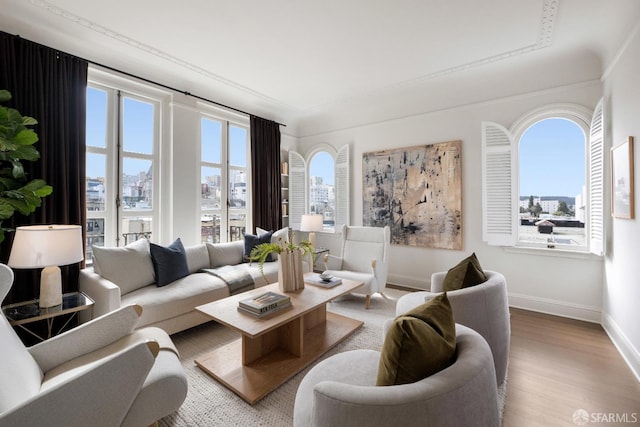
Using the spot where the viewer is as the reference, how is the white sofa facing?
facing the viewer and to the right of the viewer

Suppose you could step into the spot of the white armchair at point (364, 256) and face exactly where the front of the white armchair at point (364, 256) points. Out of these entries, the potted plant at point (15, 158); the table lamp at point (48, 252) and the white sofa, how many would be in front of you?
3

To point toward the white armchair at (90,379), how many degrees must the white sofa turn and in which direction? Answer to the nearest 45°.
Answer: approximately 45° to its right

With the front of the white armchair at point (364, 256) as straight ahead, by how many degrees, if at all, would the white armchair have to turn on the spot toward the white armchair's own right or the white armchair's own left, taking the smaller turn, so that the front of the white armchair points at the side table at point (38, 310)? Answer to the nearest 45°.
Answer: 0° — it already faces it

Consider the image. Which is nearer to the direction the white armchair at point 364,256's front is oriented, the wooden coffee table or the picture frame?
the wooden coffee table

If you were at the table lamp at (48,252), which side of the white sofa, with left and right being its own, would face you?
right

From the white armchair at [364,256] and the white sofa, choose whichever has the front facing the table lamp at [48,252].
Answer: the white armchair

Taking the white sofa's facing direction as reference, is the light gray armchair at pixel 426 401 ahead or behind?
ahead

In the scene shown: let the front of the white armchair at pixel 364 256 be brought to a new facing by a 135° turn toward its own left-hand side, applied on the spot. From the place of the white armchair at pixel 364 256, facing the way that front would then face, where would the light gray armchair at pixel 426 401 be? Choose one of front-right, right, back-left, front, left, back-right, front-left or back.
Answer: right

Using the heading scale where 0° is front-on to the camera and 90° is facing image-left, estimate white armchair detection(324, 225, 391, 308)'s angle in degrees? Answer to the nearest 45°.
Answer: approximately 45°

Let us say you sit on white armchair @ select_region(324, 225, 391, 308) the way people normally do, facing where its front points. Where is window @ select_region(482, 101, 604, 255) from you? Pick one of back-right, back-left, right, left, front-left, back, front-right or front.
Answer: back-left

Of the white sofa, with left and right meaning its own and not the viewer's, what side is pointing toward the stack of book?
front

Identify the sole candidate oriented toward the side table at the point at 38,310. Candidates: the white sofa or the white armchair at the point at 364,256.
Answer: the white armchair

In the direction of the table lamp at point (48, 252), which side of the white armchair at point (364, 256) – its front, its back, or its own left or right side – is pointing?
front

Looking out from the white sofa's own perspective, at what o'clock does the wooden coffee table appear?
The wooden coffee table is roughly at 12 o'clock from the white sofa.

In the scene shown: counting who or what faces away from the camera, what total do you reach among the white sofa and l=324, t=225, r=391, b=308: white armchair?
0
